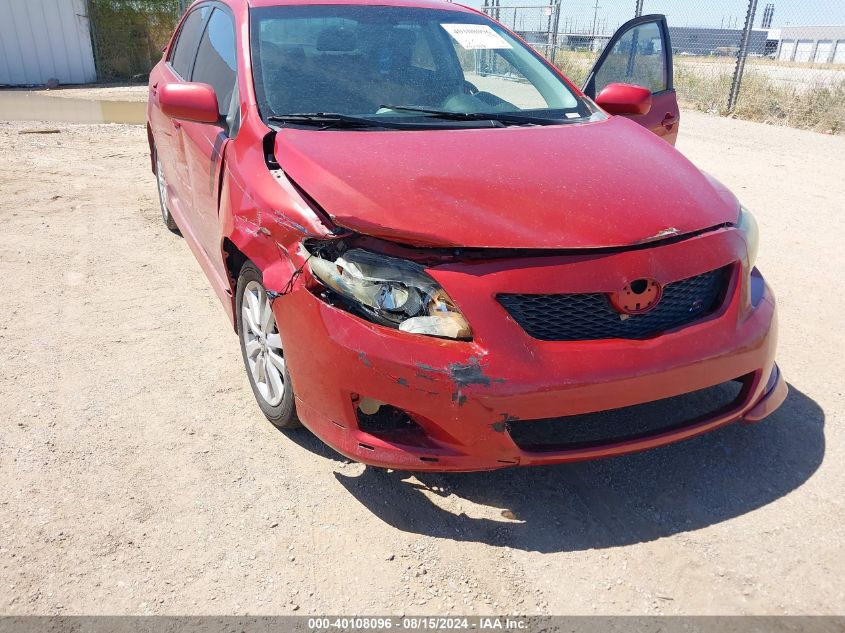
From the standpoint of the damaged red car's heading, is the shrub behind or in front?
behind

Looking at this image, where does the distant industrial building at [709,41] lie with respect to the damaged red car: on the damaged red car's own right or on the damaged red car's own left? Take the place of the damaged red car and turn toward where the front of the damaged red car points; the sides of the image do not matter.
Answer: on the damaged red car's own left

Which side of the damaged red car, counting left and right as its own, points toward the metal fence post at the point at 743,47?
left

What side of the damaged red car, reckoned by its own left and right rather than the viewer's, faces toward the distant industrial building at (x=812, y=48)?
left

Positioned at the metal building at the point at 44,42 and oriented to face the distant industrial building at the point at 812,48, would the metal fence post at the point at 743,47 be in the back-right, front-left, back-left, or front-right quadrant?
front-right

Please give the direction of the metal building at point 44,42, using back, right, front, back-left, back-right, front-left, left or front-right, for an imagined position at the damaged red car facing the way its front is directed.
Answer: back

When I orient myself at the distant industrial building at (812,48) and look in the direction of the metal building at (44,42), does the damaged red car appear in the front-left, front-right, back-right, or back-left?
front-left

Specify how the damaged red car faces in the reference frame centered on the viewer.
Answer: facing the viewer and to the right of the viewer
